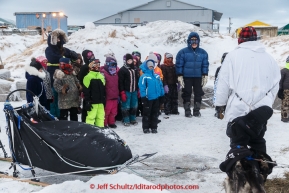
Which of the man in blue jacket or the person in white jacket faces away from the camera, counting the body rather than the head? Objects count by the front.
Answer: the person in white jacket

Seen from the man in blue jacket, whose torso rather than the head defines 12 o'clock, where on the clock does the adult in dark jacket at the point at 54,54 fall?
The adult in dark jacket is roughly at 2 o'clock from the man in blue jacket.

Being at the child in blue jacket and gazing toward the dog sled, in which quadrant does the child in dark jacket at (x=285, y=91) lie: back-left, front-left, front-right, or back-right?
back-left

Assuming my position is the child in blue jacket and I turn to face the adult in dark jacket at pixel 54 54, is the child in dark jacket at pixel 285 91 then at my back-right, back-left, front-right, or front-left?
back-right

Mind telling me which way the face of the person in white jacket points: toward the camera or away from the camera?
away from the camera

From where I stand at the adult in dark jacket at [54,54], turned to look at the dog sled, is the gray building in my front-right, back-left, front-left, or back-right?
back-left

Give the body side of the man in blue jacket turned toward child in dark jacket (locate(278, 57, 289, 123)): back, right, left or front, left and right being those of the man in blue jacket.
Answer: left

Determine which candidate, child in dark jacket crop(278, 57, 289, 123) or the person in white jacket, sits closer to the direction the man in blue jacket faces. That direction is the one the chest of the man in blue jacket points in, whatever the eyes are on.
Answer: the person in white jacket

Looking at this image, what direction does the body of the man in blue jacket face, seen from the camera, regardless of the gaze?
toward the camera

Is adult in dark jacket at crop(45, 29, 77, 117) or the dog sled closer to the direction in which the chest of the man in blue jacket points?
the dog sled

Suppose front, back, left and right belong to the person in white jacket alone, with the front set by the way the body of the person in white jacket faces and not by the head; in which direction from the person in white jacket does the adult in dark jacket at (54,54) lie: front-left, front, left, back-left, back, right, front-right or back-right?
front-left

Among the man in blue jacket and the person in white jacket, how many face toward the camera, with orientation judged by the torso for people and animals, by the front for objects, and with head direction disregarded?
1

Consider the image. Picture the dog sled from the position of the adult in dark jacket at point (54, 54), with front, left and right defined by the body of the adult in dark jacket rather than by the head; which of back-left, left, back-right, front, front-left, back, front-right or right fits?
front-right

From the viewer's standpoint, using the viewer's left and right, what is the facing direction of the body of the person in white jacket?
facing away from the viewer

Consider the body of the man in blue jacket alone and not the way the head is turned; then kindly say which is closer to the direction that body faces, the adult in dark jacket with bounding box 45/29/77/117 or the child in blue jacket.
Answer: the child in blue jacket

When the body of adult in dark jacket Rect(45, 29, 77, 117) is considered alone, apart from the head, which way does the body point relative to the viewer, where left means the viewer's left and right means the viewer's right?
facing the viewer and to the right of the viewer
